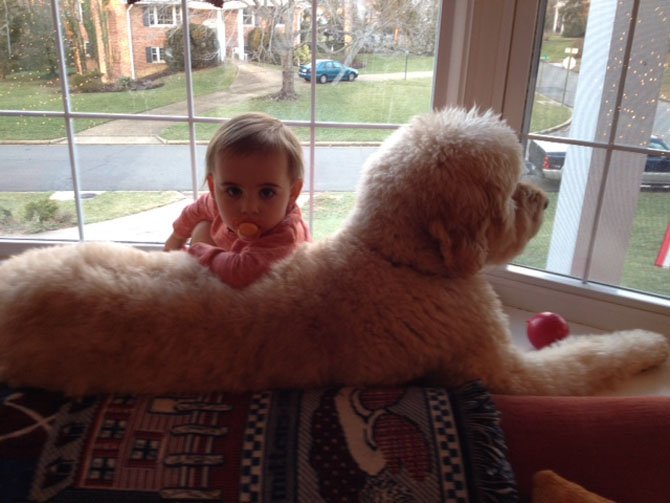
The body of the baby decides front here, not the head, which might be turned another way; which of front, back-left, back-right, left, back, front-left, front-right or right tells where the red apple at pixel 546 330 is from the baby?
left

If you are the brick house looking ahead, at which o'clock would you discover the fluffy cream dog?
The fluffy cream dog is roughly at 1 o'clock from the brick house.

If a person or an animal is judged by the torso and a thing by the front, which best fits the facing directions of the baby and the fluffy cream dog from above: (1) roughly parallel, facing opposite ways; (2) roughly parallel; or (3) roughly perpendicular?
roughly perpendicular

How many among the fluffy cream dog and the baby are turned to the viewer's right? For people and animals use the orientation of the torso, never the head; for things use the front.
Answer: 1

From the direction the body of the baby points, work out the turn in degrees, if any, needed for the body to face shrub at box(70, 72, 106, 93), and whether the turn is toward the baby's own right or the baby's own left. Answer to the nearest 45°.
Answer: approximately 135° to the baby's own right

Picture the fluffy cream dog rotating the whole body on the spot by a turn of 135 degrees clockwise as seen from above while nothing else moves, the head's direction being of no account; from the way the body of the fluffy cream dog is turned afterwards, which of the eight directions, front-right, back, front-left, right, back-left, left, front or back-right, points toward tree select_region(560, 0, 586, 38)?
back

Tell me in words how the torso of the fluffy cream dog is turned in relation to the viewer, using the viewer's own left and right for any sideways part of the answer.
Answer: facing to the right of the viewer

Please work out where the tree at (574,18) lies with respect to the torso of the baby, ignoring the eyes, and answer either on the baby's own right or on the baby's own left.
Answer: on the baby's own left

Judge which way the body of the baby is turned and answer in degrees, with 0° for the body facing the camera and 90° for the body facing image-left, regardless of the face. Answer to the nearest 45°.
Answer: approximately 0°

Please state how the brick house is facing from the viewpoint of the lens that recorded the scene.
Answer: facing the viewer and to the right of the viewer

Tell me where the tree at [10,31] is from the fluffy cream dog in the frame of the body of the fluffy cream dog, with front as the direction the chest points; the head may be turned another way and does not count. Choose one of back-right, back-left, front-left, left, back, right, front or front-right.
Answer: back-left

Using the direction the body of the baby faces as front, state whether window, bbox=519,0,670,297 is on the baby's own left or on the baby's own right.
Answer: on the baby's own left
